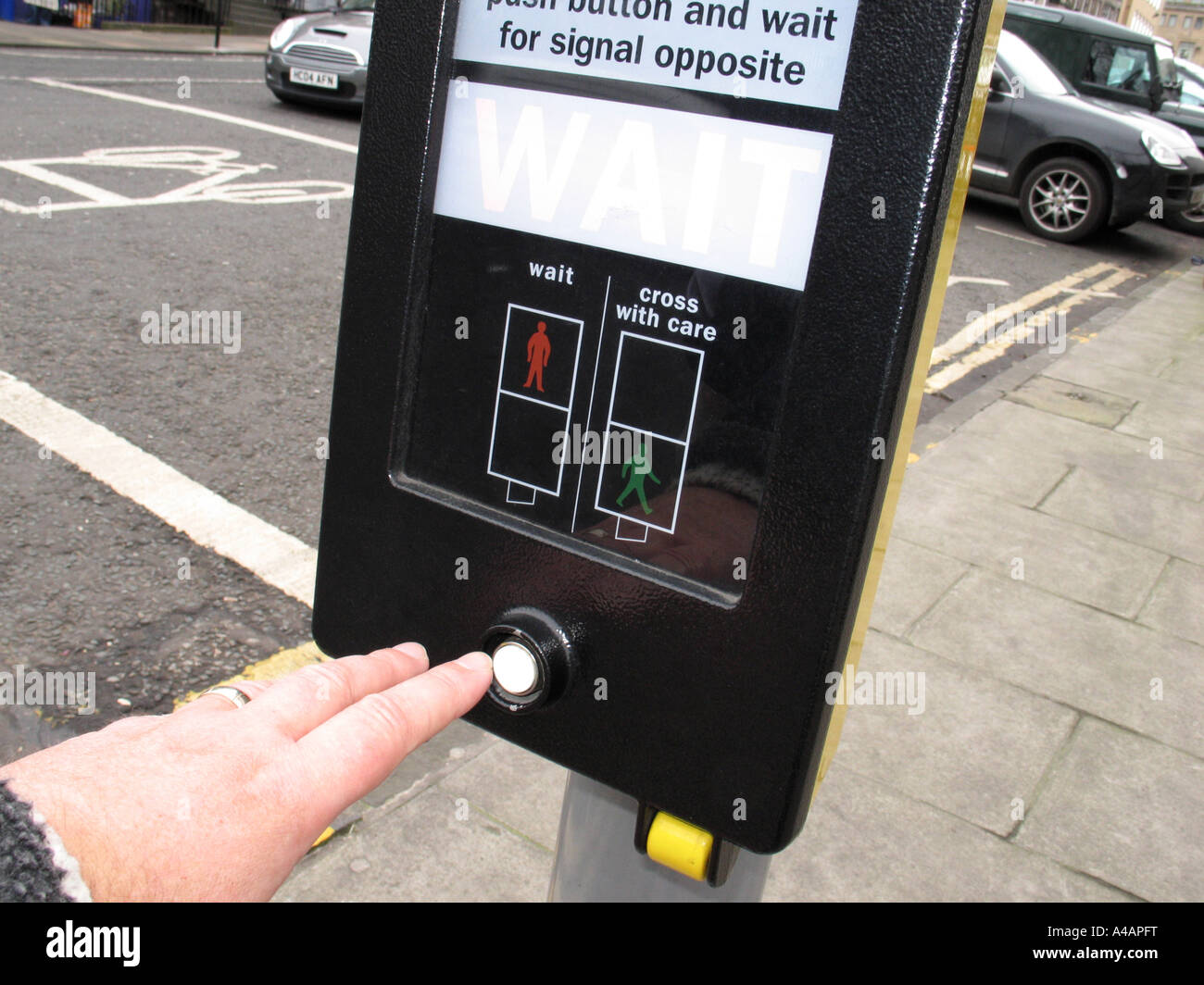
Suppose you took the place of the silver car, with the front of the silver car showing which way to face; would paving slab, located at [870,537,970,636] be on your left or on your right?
on your left

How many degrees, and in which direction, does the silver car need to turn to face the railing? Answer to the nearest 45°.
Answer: approximately 135° to its right

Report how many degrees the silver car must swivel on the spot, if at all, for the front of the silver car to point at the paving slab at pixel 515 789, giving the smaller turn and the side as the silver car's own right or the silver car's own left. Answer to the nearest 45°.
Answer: approximately 45° to the silver car's own left

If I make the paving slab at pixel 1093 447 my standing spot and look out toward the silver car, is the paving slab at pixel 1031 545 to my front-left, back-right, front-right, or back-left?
back-left

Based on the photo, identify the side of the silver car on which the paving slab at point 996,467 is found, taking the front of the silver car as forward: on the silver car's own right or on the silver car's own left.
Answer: on the silver car's own left

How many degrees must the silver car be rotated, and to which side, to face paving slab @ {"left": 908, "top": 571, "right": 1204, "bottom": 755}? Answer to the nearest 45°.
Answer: approximately 45° to its left

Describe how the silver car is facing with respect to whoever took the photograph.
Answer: facing the viewer and to the left of the viewer

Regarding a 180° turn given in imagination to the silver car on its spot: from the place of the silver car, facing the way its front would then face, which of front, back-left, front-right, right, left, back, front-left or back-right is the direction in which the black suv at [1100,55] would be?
front-right

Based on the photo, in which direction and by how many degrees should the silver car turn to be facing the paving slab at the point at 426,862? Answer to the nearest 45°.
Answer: approximately 45° to its left

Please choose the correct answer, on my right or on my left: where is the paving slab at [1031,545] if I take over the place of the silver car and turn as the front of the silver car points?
on my left

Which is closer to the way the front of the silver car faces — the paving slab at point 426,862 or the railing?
the paving slab

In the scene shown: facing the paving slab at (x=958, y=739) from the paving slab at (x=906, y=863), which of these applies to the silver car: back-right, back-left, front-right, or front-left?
front-left
